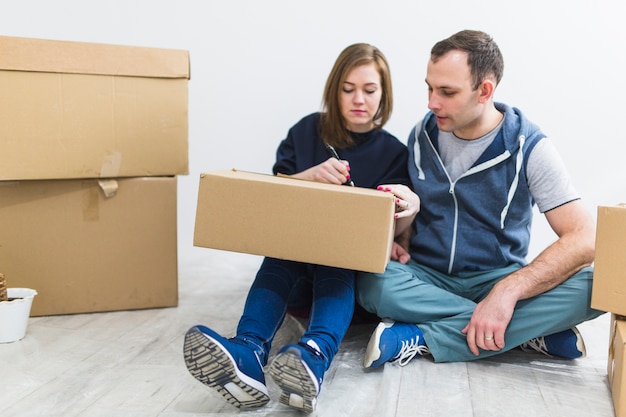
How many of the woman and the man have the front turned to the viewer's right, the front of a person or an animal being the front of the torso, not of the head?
0

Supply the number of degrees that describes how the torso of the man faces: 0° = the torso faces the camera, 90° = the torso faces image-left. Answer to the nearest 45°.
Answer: approximately 45°

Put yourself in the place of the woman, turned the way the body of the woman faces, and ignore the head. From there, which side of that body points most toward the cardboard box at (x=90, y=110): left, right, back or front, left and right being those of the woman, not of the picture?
right

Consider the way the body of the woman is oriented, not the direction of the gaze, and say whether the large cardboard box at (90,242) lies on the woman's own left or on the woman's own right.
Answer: on the woman's own right

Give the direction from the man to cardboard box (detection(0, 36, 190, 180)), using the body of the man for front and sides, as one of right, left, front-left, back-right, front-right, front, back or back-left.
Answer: front-right

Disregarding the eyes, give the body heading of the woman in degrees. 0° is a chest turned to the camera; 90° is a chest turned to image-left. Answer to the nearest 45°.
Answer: approximately 0°

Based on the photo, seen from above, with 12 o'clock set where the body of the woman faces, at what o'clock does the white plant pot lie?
The white plant pot is roughly at 3 o'clock from the woman.

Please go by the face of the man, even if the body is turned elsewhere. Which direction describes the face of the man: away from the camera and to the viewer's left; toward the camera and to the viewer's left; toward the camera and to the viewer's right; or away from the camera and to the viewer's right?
toward the camera and to the viewer's left
